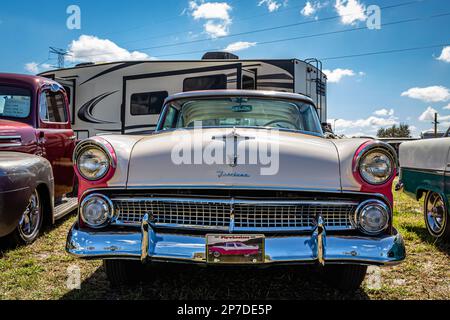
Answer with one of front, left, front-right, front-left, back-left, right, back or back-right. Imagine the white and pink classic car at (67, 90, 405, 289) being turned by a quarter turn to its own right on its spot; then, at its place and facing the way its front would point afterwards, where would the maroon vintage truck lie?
front-right

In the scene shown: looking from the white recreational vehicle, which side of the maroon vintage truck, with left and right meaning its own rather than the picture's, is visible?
back

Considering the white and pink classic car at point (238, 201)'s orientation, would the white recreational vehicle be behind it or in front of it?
behind

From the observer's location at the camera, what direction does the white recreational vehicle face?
facing away from the viewer and to the left of the viewer

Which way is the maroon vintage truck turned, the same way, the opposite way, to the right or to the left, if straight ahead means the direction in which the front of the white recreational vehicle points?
to the left

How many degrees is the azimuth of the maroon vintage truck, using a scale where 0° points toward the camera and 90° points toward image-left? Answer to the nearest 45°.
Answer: approximately 45°

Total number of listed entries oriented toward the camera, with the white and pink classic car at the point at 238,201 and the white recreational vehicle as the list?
1

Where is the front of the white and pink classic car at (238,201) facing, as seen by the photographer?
facing the viewer
